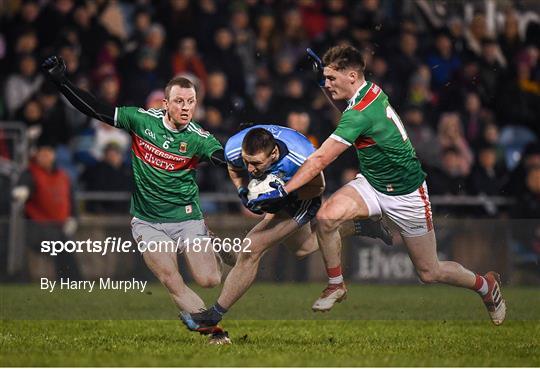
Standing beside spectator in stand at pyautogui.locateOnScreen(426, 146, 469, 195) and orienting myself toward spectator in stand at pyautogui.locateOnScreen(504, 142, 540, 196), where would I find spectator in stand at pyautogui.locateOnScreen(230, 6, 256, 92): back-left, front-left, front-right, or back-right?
back-left

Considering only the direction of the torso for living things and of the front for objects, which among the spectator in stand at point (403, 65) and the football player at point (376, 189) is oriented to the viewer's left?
the football player

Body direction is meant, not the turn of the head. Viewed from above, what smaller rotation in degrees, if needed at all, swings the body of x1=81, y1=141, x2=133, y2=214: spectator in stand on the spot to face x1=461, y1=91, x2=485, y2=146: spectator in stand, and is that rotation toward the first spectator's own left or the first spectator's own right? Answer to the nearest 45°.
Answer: approximately 90° to the first spectator's own left

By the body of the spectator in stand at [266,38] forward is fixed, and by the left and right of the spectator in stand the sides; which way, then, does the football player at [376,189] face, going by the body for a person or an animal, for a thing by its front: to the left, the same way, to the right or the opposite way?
to the right

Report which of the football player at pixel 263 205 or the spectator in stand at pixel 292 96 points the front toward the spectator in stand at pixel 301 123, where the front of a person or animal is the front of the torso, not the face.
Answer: the spectator in stand at pixel 292 96
